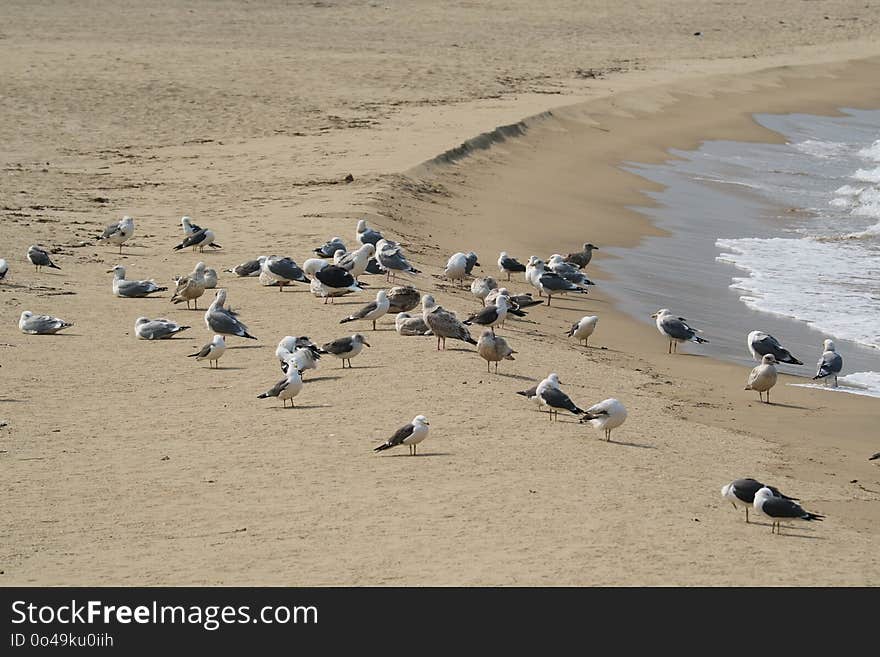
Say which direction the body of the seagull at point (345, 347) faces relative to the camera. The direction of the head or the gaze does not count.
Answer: to the viewer's right

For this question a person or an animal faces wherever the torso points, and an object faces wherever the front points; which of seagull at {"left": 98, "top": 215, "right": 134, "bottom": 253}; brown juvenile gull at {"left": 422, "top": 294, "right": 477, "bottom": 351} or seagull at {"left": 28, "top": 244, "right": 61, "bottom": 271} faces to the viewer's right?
seagull at {"left": 98, "top": 215, "right": 134, "bottom": 253}

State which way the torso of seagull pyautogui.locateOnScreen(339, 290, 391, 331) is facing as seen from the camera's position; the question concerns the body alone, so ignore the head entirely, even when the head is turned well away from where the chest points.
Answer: to the viewer's right

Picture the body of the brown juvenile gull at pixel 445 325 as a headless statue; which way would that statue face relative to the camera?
to the viewer's left

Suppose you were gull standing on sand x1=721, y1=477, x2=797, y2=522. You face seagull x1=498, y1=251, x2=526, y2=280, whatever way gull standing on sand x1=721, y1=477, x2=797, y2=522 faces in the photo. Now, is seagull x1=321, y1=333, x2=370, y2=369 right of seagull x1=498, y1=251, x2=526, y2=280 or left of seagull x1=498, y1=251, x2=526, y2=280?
left

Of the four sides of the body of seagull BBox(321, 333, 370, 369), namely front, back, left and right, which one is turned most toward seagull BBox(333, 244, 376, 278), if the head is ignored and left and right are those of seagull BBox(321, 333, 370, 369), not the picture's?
left

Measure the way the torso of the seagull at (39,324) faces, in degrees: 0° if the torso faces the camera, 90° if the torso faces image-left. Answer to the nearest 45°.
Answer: approximately 90°

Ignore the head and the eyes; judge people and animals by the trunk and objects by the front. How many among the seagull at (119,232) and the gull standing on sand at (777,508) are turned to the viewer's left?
1

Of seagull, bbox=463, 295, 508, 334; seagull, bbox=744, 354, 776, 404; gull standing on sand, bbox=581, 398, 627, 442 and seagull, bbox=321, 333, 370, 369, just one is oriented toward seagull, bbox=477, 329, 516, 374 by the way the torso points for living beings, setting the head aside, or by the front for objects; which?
seagull, bbox=321, 333, 370, 369

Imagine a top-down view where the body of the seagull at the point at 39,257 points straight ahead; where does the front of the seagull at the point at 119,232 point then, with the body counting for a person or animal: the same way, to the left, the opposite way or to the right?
the opposite way

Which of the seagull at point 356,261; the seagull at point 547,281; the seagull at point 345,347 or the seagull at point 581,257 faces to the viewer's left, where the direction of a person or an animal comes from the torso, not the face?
the seagull at point 547,281
